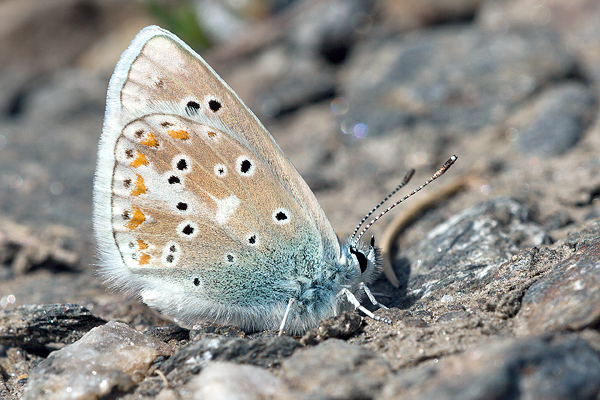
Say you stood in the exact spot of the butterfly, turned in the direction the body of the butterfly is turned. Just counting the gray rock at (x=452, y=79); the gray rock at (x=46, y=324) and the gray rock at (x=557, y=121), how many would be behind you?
1

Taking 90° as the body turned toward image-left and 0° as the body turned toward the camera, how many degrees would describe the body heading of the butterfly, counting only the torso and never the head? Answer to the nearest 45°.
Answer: approximately 270°

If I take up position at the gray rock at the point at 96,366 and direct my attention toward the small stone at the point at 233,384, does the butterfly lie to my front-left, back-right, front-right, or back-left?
front-left

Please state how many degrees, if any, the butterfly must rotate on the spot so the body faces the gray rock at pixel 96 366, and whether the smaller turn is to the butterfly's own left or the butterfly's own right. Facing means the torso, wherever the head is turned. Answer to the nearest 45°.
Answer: approximately 180°

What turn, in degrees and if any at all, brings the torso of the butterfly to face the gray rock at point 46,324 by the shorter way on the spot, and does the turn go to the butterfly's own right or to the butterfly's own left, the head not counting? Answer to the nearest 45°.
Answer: approximately 180°

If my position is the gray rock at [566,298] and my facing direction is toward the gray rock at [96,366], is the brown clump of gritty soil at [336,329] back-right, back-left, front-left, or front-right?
front-right
